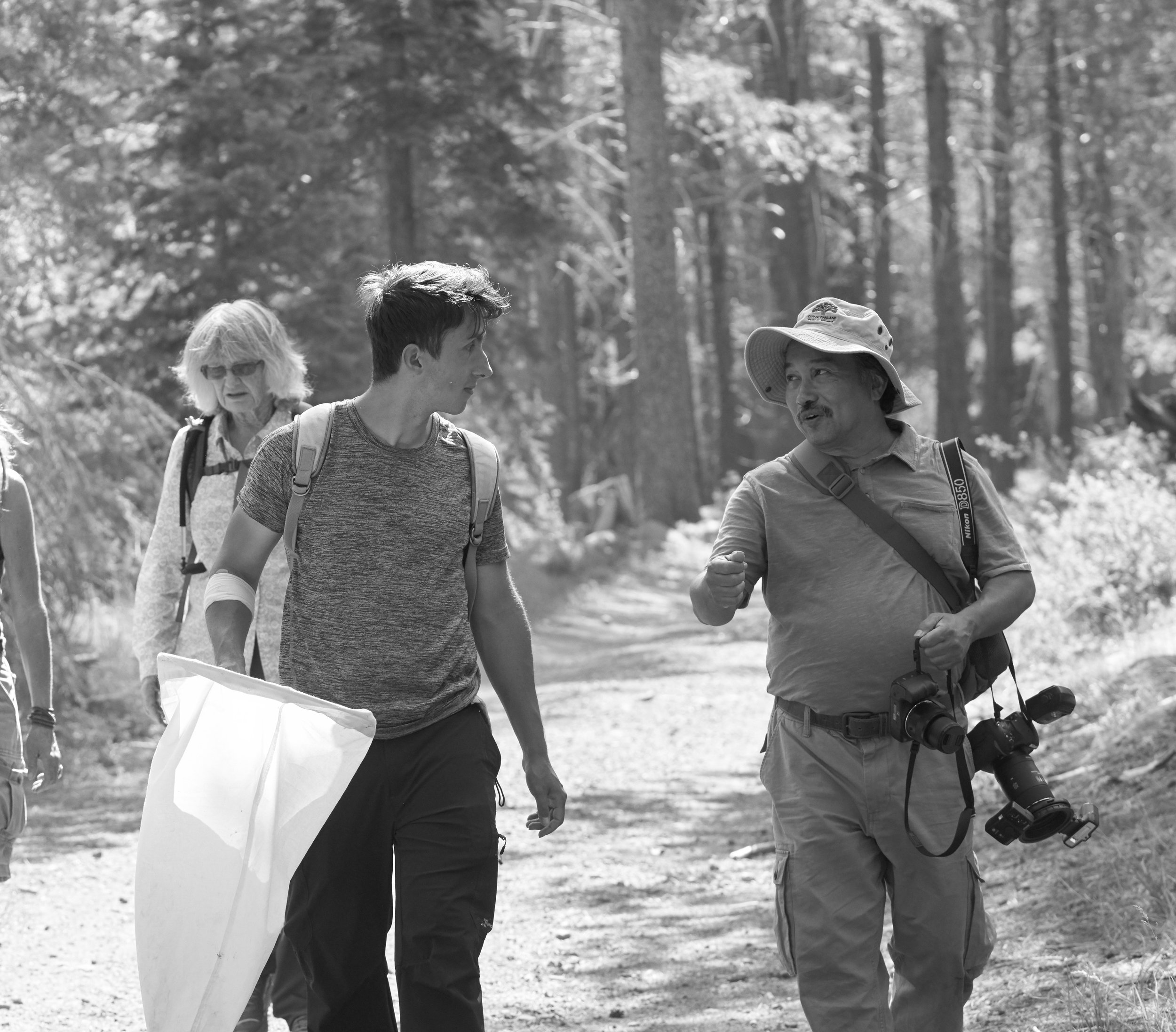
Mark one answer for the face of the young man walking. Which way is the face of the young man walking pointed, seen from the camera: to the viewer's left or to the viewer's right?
to the viewer's right

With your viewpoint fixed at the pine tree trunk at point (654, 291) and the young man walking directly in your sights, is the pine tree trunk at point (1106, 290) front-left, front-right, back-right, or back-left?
back-left

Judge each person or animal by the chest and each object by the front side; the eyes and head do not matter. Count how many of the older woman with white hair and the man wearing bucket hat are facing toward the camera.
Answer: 2

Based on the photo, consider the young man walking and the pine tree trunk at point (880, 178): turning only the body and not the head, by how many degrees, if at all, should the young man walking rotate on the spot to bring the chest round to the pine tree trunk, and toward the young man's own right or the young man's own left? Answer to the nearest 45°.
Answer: approximately 180°

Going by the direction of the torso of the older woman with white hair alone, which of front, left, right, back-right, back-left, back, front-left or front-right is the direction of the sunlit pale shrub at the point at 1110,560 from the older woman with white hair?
back-left

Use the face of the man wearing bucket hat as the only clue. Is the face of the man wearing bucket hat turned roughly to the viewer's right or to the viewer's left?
to the viewer's left

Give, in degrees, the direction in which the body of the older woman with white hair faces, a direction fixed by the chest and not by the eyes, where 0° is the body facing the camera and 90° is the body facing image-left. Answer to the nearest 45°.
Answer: approximately 0°

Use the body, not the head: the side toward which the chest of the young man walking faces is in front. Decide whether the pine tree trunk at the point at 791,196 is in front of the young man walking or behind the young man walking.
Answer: behind

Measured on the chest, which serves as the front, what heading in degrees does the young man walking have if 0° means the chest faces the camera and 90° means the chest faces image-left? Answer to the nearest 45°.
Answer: approximately 0°

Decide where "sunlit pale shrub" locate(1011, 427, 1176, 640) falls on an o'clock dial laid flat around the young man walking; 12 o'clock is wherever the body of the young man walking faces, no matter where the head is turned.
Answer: The sunlit pale shrub is roughly at 7 o'clock from the young man walking.
